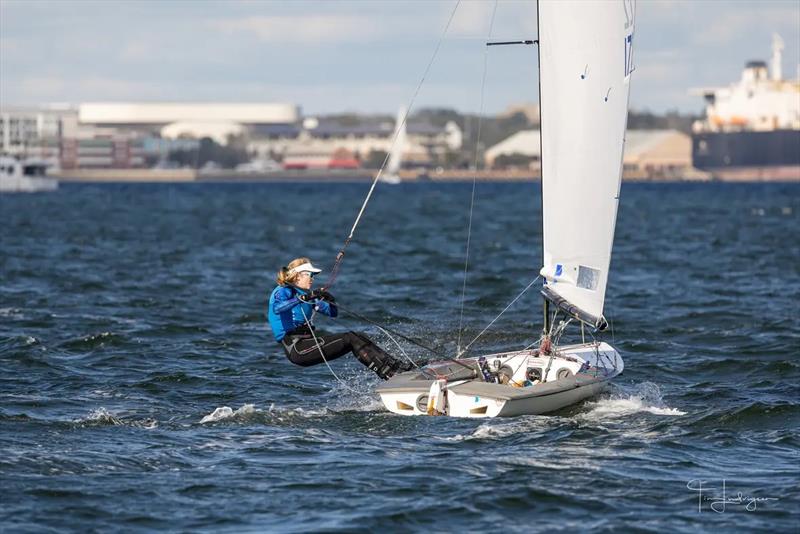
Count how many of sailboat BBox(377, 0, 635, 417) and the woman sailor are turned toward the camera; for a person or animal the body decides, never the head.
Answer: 0
